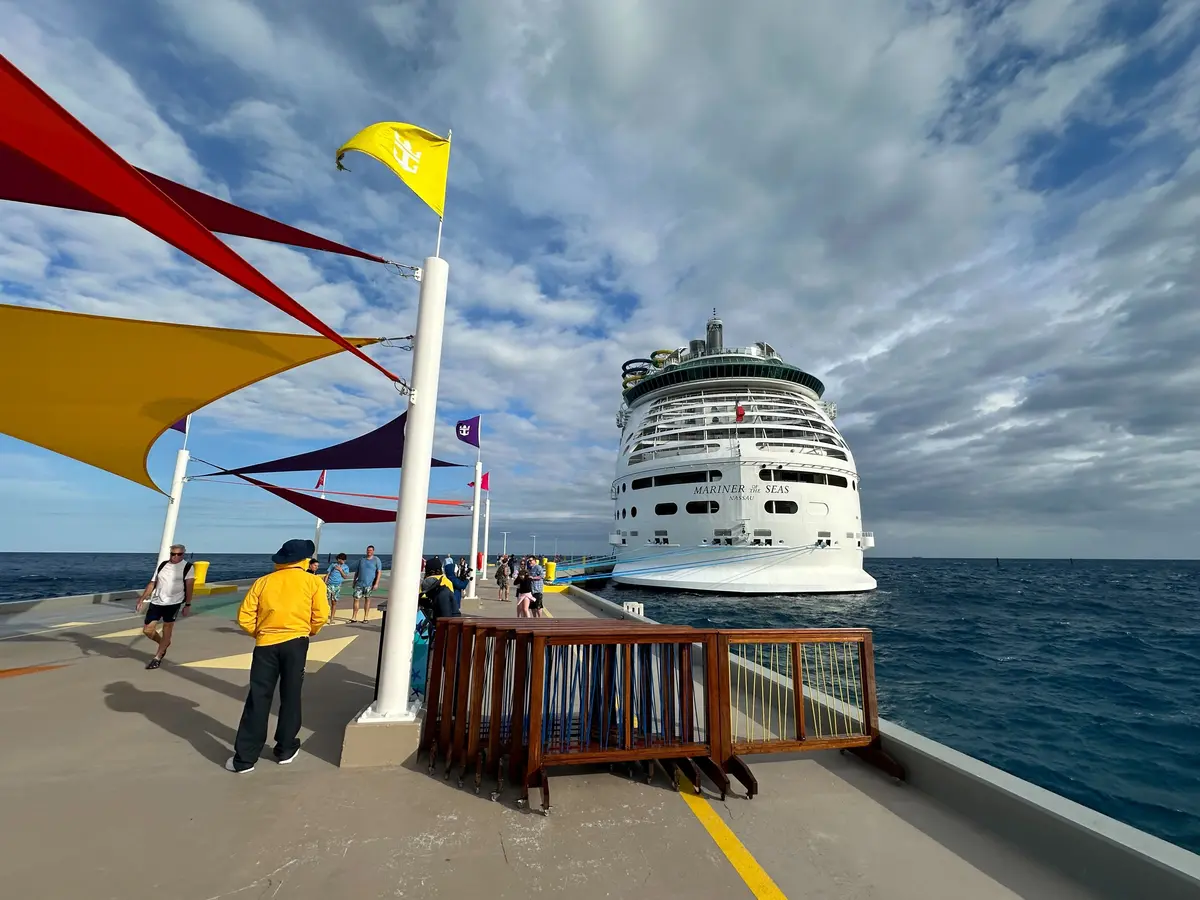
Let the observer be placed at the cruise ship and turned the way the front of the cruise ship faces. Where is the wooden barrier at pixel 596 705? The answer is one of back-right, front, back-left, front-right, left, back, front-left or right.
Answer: back

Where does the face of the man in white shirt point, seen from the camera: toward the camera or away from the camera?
toward the camera

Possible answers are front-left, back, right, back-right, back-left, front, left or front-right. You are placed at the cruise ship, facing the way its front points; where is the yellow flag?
back

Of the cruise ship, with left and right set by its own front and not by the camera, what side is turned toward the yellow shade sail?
back

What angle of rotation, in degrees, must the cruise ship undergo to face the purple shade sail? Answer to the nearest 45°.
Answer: approximately 135° to its left

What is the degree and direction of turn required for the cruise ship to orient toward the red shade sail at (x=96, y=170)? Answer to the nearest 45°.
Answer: approximately 180°

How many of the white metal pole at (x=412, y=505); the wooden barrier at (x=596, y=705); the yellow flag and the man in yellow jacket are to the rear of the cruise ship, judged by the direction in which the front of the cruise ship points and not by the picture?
4

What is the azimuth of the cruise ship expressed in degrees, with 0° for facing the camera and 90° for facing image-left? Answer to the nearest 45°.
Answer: approximately 180°

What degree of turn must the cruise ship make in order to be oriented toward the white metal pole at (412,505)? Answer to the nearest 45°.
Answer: approximately 180°

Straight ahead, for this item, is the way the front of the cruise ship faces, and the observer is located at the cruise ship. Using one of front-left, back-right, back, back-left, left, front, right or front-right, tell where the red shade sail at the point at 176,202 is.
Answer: back

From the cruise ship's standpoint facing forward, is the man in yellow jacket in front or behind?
behind

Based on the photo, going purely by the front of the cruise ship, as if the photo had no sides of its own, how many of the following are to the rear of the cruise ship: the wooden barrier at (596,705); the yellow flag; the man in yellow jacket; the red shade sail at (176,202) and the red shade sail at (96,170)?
5

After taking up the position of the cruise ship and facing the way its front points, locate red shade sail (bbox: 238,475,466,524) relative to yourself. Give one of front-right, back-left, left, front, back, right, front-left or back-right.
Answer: back-left
